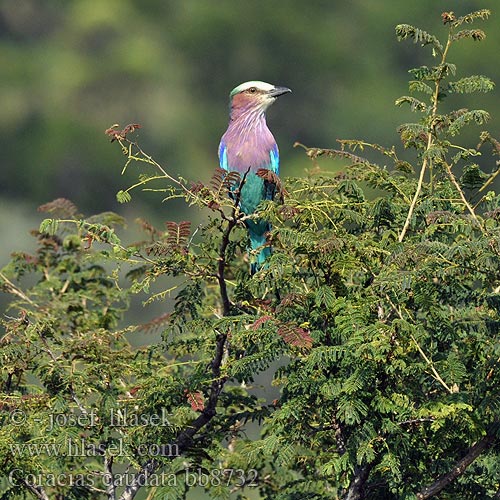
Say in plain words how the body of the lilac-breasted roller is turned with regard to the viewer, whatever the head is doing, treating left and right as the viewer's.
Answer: facing the viewer
